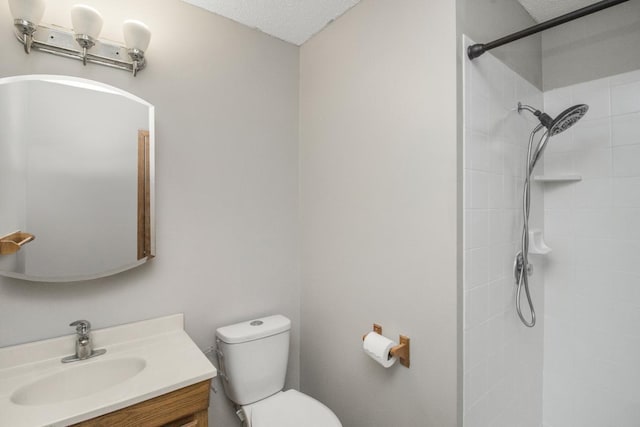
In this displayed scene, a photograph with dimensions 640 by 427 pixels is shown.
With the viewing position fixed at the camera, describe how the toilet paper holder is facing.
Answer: facing the viewer and to the left of the viewer

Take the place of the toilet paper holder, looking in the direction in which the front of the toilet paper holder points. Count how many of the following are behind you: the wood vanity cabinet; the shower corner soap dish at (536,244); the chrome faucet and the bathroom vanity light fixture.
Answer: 1

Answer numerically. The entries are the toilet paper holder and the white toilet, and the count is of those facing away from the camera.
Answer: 0

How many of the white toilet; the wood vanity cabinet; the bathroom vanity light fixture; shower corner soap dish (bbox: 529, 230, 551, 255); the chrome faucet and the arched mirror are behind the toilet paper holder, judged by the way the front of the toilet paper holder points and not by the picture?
1

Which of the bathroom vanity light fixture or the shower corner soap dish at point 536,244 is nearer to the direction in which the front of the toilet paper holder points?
the bathroom vanity light fixture

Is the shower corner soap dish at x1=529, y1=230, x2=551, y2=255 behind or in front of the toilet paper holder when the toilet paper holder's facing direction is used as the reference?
behind

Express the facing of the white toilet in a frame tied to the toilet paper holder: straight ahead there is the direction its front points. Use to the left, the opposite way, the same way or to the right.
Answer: to the left

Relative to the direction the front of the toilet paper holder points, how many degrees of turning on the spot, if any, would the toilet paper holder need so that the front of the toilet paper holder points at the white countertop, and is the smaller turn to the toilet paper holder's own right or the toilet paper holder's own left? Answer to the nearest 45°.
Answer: approximately 45° to the toilet paper holder's own right

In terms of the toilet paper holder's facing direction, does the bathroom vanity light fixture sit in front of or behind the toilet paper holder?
in front

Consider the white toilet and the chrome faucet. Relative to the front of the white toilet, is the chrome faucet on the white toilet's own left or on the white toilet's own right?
on the white toilet's own right

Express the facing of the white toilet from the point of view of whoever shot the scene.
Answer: facing the viewer and to the right of the viewer

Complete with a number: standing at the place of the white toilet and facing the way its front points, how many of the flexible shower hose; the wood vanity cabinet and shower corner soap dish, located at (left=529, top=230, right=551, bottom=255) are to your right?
1

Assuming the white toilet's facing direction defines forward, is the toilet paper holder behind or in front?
in front
